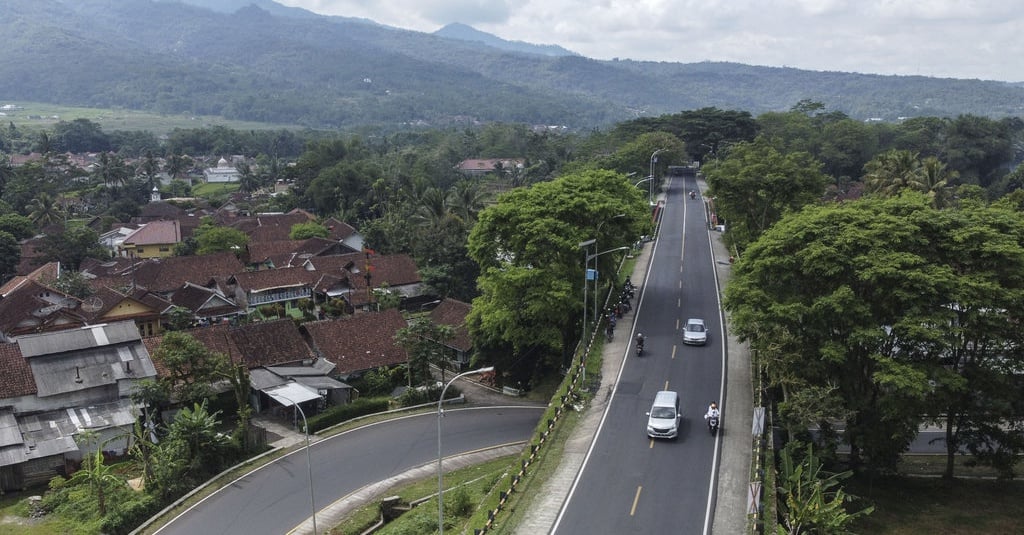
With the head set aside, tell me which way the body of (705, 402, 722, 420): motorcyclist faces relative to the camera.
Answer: toward the camera

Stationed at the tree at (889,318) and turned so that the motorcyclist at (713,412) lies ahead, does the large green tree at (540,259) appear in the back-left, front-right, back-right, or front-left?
front-right

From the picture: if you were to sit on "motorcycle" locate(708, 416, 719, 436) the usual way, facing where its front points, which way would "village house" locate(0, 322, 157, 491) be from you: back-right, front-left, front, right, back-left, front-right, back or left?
right

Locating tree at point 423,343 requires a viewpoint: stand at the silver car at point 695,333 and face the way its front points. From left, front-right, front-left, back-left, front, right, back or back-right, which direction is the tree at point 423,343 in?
right

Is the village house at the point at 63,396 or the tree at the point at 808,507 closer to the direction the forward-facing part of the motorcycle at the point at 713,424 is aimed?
the tree

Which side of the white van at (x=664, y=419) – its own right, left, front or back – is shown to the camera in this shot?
front

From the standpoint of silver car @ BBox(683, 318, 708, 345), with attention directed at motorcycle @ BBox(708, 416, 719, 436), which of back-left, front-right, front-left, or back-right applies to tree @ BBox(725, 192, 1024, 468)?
front-left

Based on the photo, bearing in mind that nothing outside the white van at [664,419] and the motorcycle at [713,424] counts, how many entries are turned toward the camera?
2

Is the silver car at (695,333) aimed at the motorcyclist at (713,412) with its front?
yes

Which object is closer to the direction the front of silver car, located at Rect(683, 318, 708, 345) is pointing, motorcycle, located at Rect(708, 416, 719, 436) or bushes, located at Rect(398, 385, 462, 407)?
the motorcycle

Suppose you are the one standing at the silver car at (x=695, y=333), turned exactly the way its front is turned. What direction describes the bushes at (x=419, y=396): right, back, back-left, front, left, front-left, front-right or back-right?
right

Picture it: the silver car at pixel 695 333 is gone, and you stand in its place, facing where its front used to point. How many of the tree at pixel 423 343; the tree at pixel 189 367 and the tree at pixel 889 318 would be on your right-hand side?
2

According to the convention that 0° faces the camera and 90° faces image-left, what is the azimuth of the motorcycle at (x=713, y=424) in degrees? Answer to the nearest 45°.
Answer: approximately 0°

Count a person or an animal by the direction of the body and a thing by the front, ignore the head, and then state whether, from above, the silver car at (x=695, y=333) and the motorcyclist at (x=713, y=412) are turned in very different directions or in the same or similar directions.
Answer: same or similar directions

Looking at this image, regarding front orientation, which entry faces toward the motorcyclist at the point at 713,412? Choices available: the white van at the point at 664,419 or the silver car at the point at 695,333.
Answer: the silver car

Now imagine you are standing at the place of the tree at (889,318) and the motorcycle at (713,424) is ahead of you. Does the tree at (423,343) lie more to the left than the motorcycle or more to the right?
right
